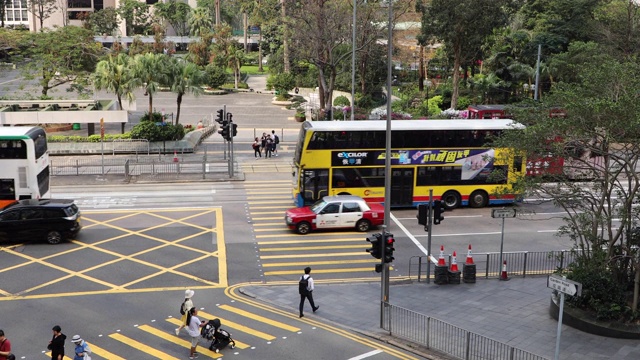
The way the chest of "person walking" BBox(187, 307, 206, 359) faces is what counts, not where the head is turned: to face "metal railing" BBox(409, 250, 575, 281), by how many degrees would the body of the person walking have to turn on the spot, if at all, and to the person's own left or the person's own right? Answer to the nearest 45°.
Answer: approximately 45° to the person's own left

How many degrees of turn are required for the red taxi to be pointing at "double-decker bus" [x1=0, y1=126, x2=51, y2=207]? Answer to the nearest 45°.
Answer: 0° — it already faces it

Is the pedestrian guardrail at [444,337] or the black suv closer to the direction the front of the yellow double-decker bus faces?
the black suv

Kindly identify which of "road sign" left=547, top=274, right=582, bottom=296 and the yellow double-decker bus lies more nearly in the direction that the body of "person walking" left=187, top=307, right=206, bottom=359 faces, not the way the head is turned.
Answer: the road sign

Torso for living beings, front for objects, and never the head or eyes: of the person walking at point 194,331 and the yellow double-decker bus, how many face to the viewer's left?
1

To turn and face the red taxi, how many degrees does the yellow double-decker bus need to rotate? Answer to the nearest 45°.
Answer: approximately 45° to its left

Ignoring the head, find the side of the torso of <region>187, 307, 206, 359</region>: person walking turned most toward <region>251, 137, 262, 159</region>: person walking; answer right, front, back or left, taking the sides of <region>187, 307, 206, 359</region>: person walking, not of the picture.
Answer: left

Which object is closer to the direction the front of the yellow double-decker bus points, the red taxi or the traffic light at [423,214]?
the red taxi

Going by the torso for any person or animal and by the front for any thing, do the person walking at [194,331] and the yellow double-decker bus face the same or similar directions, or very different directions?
very different directions

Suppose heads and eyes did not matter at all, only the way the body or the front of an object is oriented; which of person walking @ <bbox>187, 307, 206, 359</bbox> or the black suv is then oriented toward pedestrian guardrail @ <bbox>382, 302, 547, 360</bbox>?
the person walking

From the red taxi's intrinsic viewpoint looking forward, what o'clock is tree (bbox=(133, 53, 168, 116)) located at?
The tree is roughly at 2 o'clock from the red taxi.

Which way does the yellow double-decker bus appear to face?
to the viewer's left

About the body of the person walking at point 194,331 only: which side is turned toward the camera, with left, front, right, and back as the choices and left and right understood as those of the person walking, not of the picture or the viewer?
right

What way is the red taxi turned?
to the viewer's left

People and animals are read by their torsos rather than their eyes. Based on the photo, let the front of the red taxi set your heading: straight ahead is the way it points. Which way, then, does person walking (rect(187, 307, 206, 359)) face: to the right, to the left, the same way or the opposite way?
the opposite way

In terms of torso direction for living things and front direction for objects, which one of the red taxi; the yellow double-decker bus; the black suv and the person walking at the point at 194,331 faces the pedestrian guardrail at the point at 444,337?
the person walking
